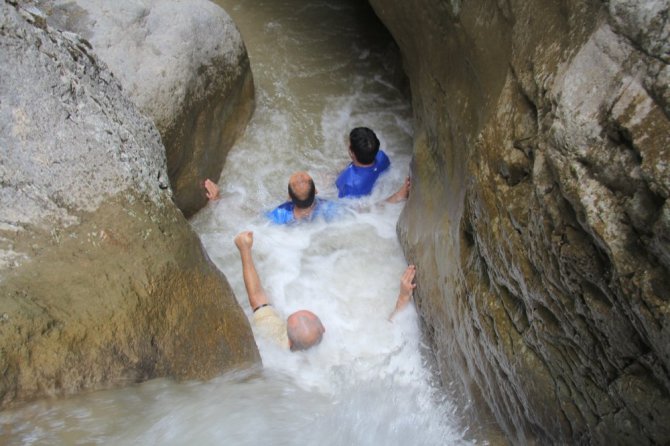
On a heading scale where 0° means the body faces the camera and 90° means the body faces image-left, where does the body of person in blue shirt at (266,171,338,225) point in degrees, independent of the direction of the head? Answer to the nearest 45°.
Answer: approximately 180°

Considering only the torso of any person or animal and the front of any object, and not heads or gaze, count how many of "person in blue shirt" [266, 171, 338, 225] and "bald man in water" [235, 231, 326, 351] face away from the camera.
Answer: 2

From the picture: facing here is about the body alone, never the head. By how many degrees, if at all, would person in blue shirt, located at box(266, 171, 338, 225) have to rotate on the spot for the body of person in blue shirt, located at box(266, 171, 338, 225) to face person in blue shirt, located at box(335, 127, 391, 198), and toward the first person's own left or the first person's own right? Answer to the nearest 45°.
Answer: approximately 90° to the first person's own right

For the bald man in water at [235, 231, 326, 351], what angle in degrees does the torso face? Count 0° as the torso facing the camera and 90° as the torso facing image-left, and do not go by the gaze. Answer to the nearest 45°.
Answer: approximately 180°

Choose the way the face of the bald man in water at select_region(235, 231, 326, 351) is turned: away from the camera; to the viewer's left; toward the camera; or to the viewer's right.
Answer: away from the camera
